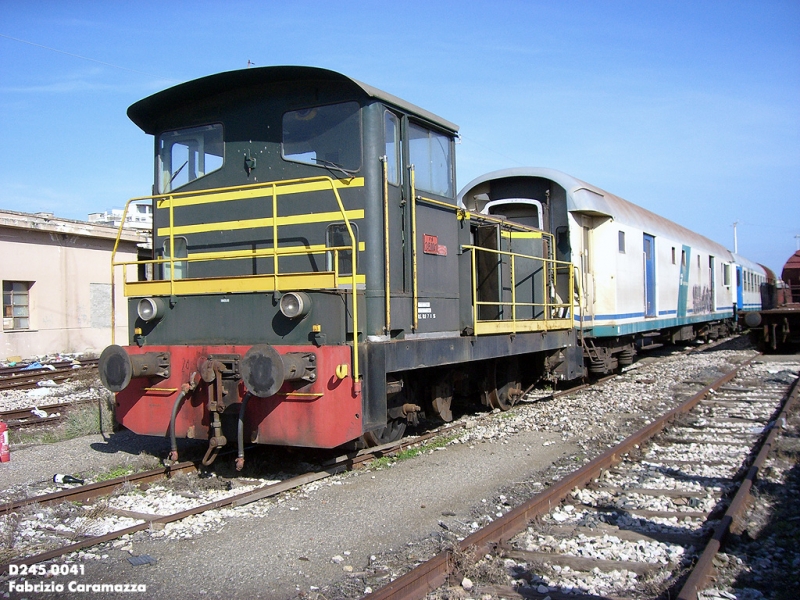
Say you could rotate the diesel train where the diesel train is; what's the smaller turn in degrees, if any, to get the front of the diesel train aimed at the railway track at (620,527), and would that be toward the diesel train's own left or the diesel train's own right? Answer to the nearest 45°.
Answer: approximately 90° to the diesel train's own left

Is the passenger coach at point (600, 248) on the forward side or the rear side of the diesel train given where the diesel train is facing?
on the rear side

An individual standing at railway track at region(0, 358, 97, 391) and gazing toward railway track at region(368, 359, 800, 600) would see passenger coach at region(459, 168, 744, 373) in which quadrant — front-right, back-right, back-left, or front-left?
front-left

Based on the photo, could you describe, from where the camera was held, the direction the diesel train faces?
facing the viewer and to the left of the viewer

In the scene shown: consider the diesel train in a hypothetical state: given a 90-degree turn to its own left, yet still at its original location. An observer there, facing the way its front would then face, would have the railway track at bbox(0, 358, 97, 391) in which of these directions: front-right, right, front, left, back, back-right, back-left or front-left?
back
